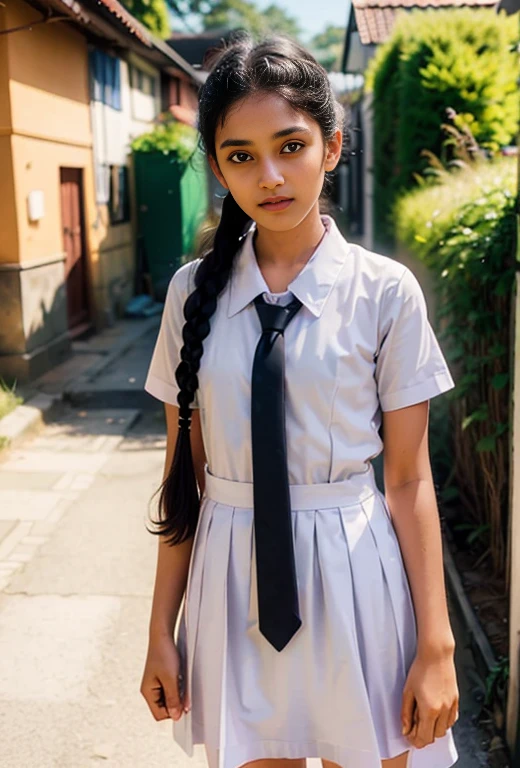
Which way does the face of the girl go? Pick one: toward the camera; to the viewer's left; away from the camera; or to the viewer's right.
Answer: toward the camera

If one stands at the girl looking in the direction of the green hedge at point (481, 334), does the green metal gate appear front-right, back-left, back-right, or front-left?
front-left

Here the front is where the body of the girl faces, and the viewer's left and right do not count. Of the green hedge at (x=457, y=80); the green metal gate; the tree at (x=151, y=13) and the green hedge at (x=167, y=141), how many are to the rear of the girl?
4

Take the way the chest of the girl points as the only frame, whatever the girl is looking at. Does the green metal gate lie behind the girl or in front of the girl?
behind

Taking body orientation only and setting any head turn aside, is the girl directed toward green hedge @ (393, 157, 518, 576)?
no

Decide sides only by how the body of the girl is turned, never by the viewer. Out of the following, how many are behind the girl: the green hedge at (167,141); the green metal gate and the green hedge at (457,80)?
3

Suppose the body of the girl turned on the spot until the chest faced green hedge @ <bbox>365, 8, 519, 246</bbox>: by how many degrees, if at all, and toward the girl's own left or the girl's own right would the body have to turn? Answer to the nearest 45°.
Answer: approximately 180°

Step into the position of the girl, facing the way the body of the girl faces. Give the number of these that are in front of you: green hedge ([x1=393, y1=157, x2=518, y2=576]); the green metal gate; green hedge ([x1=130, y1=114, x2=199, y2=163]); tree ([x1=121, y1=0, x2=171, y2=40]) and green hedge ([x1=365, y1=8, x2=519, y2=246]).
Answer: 0

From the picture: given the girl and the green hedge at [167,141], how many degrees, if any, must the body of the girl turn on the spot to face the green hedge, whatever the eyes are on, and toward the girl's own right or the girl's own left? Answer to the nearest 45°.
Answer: approximately 180°

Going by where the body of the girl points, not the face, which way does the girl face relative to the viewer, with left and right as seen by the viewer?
facing the viewer

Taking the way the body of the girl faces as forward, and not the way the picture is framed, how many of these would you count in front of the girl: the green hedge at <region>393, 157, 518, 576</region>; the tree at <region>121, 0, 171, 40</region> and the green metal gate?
0

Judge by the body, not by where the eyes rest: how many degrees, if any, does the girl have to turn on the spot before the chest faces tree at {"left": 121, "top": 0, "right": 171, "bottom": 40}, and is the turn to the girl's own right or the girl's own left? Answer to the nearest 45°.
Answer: approximately 180°
